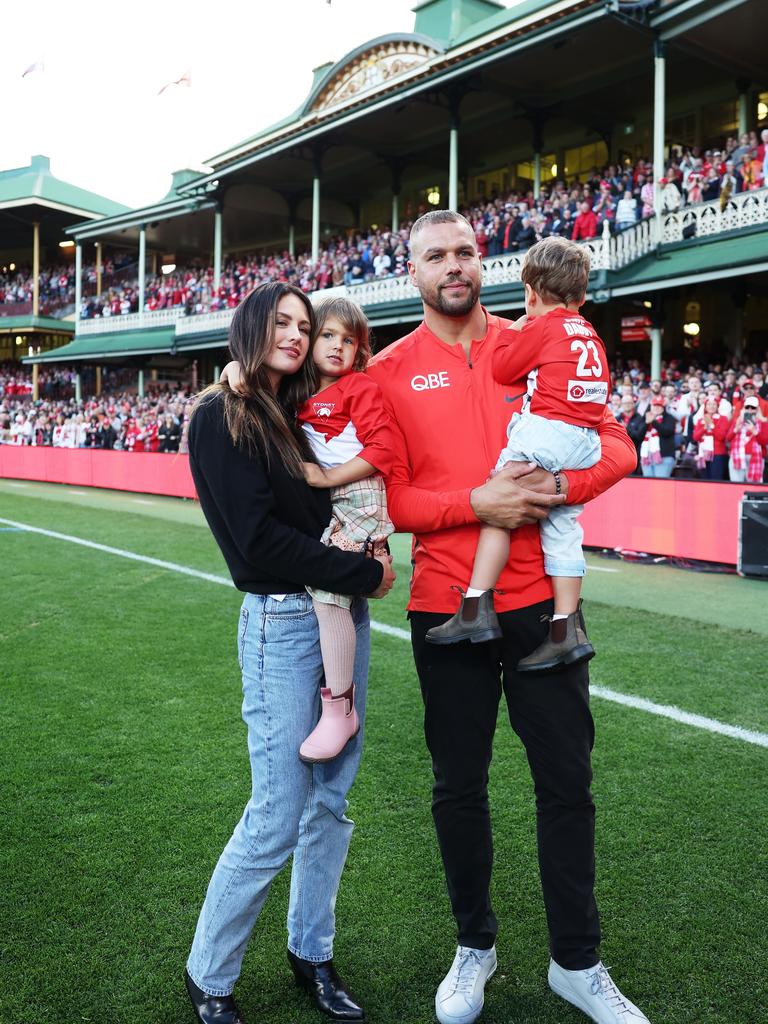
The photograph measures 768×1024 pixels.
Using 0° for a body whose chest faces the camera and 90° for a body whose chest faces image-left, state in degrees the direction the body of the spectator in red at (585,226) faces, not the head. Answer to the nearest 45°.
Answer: approximately 45°

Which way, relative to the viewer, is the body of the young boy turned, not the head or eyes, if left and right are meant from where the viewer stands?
facing away from the viewer and to the left of the viewer

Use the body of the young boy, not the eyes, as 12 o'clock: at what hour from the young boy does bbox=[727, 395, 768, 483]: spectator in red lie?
The spectator in red is roughly at 2 o'clock from the young boy.

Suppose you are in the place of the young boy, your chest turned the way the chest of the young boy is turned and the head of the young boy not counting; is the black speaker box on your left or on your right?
on your right

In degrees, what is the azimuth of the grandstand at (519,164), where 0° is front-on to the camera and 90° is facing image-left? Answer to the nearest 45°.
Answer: approximately 45°

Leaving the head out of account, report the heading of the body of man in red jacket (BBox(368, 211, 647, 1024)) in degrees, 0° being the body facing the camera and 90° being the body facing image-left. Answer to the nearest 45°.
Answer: approximately 0°

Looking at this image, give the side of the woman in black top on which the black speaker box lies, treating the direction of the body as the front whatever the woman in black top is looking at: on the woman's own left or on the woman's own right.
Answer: on the woman's own left
